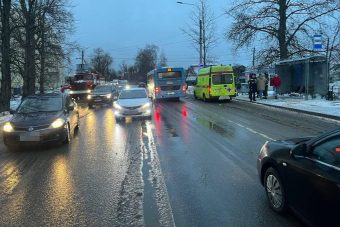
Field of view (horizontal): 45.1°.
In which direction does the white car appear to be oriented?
toward the camera

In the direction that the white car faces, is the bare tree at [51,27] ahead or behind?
behind

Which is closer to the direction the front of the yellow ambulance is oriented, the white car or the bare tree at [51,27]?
the bare tree

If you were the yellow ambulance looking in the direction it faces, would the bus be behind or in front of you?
in front

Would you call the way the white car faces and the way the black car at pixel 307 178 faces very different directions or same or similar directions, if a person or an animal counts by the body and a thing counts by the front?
very different directions

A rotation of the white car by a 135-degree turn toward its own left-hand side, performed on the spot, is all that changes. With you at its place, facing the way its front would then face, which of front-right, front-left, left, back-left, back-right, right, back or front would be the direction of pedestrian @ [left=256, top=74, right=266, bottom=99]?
front

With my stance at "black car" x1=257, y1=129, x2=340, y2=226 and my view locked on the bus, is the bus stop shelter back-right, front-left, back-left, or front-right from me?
front-right

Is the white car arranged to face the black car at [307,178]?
yes

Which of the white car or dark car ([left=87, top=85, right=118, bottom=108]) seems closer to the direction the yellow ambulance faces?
the dark car

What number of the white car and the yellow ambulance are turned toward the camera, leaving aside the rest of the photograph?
1

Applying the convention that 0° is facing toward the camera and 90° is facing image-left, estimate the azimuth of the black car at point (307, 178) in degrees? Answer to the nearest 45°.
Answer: approximately 135°
